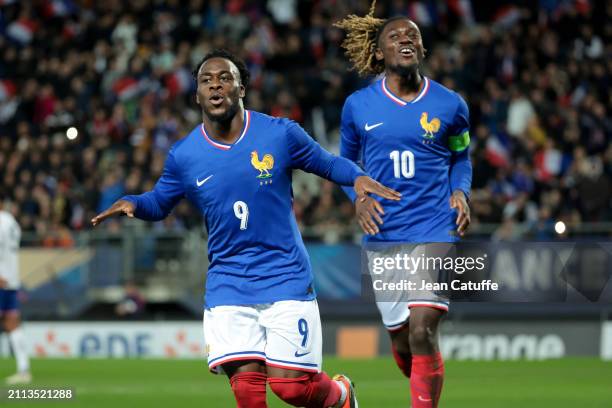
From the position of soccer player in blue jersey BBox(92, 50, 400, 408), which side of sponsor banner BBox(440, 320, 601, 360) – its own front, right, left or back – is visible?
front

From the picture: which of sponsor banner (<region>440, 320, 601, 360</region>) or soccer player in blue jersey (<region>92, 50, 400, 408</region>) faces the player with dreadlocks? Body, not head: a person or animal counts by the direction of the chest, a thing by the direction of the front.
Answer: the sponsor banner

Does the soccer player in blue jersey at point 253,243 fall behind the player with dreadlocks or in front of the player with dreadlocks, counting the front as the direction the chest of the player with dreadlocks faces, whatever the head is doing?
in front

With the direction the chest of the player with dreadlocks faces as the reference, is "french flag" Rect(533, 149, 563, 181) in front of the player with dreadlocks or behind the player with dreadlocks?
behind

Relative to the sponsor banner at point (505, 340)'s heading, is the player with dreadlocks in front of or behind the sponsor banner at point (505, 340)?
in front

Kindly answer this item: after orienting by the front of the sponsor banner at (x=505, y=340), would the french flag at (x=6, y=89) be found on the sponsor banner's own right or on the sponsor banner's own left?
on the sponsor banner's own right

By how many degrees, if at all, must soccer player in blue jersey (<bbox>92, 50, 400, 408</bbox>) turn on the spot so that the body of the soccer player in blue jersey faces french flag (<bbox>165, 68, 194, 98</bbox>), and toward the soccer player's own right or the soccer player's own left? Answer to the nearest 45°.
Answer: approximately 180°

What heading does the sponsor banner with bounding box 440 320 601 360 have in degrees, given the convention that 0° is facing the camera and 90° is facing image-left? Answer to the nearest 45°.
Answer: approximately 0°

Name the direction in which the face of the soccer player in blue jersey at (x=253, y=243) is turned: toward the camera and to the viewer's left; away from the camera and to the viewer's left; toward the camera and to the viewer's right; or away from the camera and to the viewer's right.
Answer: toward the camera and to the viewer's left
